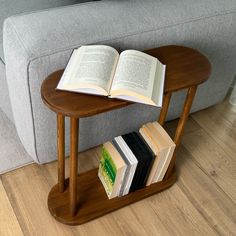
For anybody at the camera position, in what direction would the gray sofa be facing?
facing the viewer and to the left of the viewer
